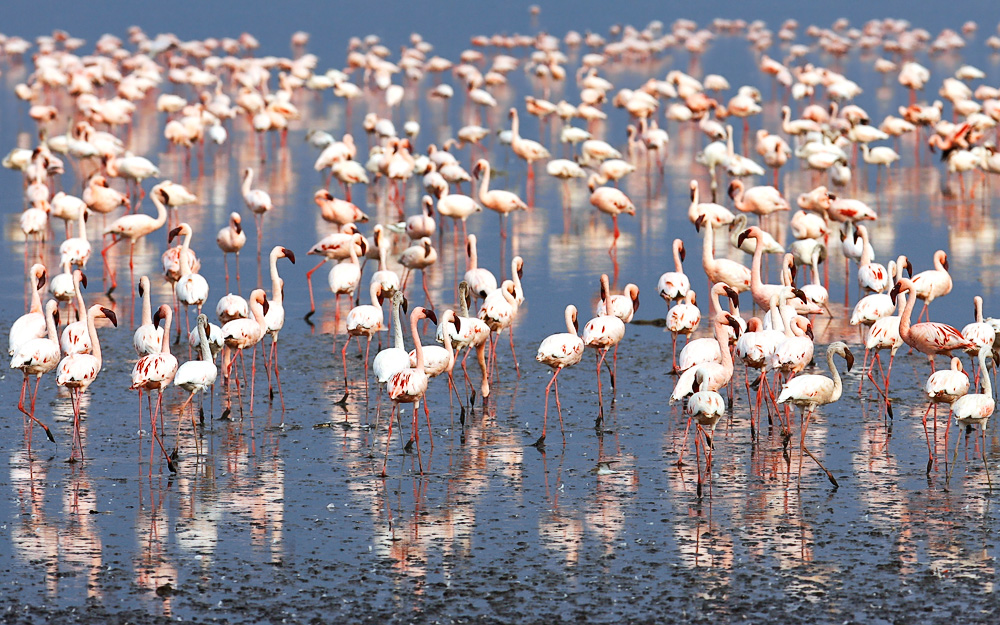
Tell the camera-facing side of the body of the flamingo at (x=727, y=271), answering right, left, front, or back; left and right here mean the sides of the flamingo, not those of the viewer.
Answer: left

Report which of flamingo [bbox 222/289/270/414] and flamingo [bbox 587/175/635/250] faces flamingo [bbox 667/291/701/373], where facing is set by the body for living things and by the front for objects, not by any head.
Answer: flamingo [bbox 222/289/270/414]

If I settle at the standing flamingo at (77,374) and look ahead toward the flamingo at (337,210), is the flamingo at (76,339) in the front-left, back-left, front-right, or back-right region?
front-left

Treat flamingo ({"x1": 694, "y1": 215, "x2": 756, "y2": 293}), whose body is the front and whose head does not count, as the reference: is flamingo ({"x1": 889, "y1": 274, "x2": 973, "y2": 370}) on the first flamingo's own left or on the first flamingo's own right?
on the first flamingo's own left

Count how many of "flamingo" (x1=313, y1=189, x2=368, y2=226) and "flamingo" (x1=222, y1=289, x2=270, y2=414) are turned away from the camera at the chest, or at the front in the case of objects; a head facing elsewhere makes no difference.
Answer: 0

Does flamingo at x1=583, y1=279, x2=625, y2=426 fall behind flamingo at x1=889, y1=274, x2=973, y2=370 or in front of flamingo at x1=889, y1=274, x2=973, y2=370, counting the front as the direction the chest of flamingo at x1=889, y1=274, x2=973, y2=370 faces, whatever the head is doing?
in front

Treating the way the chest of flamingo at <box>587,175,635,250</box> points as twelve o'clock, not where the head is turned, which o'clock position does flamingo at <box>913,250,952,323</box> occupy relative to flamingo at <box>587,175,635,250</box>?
flamingo at <box>913,250,952,323</box> is roughly at 8 o'clock from flamingo at <box>587,175,635,250</box>.

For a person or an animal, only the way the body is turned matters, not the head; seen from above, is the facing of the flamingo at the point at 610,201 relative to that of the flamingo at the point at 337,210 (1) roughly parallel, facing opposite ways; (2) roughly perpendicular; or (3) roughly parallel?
roughly parallel

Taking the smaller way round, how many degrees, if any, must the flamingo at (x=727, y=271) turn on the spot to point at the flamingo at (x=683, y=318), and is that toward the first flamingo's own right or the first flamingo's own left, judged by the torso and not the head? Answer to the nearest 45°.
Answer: approximately 90° to the first flamingo's own left

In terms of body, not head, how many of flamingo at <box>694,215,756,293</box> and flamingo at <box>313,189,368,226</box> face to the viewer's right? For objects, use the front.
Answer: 0

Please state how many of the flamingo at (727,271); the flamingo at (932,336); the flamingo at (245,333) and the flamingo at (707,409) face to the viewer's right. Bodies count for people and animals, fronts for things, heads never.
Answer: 1

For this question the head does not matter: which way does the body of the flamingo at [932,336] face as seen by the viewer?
to the viewer's left

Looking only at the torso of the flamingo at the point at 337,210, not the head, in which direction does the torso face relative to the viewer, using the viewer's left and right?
facing to the left of the viewer

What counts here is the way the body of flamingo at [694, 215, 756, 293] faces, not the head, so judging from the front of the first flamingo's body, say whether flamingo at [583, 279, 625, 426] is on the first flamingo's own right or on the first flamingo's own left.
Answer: on the first flamingo's own left
